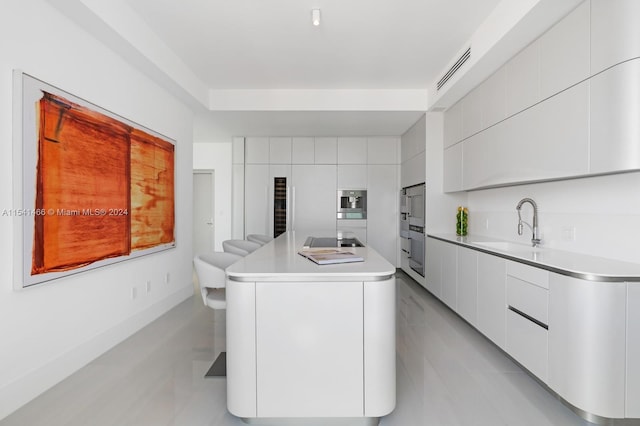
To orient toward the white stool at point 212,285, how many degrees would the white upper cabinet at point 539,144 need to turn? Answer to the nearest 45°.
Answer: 0° — it already faces it

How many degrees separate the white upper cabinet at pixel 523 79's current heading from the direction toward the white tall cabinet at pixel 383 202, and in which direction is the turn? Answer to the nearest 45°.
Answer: approximately 90° to its right

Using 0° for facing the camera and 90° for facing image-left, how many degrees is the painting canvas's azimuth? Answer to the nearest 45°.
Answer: approximately 315°

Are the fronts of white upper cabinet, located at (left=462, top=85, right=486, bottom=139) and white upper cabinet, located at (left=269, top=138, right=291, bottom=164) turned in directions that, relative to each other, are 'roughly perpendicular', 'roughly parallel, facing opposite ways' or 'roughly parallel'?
roughly perpendicular

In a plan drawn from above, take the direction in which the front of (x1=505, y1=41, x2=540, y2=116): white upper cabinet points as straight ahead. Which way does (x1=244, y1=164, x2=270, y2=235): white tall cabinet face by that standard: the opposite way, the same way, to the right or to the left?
to the left

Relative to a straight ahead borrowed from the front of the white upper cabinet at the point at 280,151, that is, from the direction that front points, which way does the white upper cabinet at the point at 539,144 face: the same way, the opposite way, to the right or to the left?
to the right

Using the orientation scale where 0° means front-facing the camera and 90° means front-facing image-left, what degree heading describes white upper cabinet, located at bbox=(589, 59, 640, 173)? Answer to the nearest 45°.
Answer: approximately 45°

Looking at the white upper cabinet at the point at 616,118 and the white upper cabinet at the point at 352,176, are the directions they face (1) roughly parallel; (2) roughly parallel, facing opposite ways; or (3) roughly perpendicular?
roughly perpendicular
